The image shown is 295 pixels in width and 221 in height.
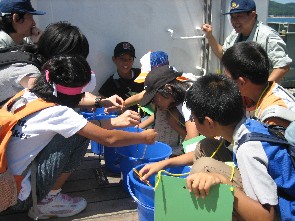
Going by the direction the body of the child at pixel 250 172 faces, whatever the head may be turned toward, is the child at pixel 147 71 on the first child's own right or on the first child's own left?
on the first child's own right

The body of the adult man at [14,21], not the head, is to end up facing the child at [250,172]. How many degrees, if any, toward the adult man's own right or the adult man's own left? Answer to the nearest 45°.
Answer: approximately 45° to the adult man's own right

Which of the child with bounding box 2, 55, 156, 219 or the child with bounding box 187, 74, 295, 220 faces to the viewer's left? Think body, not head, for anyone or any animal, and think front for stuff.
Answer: the child with bounding box 187, 74, 295, 220

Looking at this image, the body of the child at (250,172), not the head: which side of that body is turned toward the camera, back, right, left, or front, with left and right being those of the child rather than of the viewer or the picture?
left

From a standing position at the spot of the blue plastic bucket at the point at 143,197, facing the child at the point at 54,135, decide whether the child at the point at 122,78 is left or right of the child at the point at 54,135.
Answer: right

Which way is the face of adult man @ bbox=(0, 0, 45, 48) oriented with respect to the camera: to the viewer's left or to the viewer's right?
to the viewer's right

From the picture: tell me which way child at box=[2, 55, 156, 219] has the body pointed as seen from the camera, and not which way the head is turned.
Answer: to the viewer's right

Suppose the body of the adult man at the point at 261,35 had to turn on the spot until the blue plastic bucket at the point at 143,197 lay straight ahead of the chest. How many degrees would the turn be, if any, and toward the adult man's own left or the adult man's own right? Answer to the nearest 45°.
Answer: approximately 45° to the adult man's own left

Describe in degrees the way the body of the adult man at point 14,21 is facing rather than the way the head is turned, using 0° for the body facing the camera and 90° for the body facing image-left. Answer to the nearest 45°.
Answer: approximately 270°

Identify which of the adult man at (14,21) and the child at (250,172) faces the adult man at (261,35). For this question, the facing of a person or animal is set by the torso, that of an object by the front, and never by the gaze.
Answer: the adult man at (14,21)

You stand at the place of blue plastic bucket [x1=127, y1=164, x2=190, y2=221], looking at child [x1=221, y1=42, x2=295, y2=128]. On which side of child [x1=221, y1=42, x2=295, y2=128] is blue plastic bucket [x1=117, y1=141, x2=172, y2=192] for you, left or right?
left

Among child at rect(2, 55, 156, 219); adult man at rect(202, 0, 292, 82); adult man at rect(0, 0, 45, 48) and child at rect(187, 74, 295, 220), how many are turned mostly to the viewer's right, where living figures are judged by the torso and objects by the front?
2

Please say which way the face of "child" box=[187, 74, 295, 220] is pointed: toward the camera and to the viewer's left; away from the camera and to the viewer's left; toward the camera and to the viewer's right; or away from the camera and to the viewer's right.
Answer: away from the camera and to the viewer's left

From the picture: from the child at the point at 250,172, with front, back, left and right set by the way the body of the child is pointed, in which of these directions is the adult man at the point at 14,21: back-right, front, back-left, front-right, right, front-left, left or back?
front-right
